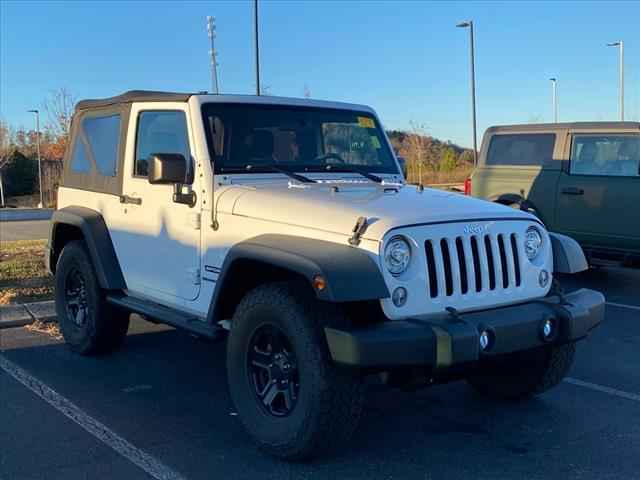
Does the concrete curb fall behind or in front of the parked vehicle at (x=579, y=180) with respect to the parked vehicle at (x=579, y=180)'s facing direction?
behind

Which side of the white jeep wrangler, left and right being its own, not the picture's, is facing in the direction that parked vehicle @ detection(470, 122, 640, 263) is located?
left

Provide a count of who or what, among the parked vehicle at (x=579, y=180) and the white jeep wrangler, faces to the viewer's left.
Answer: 0

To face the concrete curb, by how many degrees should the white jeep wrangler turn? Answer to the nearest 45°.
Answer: approximately 180°

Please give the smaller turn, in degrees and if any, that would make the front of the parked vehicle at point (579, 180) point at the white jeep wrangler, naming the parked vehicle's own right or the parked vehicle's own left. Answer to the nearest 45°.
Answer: approximately 90° to the parked vehicle's own right

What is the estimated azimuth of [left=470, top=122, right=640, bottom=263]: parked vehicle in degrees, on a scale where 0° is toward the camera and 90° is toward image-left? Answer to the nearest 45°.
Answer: approximately 270°

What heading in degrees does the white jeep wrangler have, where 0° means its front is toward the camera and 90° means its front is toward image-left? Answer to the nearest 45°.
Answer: approximately 315°
